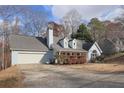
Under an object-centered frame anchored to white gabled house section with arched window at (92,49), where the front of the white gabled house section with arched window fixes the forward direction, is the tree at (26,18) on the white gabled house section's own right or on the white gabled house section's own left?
on the white gabled house section's own right

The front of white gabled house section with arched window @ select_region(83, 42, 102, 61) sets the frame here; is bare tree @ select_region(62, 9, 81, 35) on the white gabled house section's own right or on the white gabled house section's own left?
on the white gabled house section's own right

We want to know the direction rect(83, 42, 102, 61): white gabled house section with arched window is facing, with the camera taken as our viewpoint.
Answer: facing the viewer and to the right of the viewer
